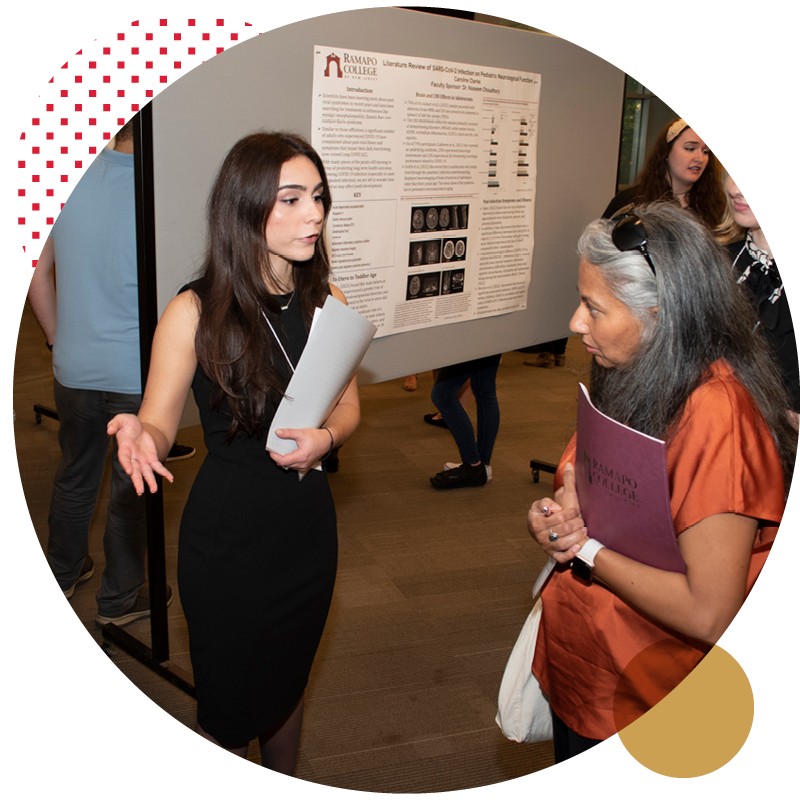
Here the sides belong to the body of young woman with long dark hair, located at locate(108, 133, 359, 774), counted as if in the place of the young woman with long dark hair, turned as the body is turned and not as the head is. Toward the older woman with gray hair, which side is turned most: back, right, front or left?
front

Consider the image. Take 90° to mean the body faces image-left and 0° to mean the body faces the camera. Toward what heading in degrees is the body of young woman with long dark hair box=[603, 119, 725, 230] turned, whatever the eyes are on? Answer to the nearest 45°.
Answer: approximately 315°

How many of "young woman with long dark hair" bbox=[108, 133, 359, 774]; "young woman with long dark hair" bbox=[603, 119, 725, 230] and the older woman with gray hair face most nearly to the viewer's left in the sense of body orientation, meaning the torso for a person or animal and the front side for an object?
1

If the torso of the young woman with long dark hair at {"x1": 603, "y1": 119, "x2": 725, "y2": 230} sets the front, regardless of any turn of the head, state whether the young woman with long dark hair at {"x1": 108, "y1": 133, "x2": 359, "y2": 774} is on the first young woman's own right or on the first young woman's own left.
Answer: on the first young woman's own right

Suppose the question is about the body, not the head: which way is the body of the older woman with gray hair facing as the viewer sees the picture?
to the viewer's left

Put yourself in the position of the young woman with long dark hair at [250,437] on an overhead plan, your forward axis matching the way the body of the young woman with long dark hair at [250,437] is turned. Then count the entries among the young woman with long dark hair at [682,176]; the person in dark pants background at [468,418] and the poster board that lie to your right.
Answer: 0

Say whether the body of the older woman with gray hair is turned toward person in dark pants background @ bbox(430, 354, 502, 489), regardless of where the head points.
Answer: no

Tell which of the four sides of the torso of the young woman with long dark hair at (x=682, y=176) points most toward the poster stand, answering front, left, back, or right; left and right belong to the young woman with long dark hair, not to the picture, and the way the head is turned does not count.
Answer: right

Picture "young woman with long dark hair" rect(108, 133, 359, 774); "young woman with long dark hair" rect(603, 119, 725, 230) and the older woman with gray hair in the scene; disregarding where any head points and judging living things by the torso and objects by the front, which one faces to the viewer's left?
the older woman with gray hair

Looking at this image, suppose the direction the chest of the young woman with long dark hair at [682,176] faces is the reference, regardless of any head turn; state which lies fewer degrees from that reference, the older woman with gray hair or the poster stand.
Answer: the older woman with gray hair

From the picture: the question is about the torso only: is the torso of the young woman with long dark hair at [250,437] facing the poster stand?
no

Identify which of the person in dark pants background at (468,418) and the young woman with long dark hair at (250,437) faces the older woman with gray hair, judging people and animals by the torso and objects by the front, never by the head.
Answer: the young woman with long dark hair

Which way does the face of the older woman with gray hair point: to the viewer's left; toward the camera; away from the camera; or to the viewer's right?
to the viewer's left

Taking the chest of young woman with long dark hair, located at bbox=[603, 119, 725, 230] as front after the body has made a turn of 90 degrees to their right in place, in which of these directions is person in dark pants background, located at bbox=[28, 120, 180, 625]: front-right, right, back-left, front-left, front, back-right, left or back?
front
